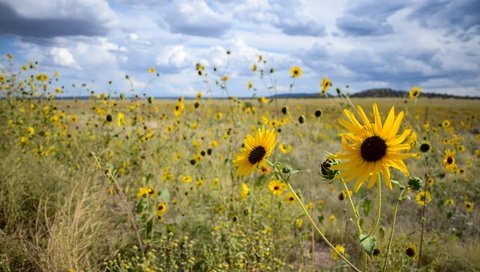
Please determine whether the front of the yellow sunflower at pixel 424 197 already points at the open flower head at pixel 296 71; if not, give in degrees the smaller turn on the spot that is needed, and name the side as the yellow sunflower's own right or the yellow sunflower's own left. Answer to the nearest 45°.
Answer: approximately 135° to the yellow sunflower's own right

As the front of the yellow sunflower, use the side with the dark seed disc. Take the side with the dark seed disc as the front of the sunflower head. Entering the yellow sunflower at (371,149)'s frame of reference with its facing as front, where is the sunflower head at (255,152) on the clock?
The sunflower head is roughly at 4 o'clock from the yellow sunflower.

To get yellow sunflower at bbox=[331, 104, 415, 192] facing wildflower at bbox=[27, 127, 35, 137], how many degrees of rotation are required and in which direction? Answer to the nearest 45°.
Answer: approximately 135° to its right

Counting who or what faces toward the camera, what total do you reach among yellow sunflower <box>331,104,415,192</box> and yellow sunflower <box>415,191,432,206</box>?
2

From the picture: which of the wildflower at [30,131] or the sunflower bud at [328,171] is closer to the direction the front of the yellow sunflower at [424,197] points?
the sunflower bud

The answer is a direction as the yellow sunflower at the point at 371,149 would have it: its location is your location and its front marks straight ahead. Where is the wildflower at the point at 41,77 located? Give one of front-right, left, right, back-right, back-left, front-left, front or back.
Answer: back-right

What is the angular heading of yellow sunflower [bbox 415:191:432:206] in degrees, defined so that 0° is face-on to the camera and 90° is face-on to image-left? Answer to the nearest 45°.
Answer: approximately 0°

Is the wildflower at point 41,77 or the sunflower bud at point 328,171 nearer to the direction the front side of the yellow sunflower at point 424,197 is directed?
the sunflower bud

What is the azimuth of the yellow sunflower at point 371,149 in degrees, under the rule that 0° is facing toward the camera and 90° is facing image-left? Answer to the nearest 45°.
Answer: approximately 0°
